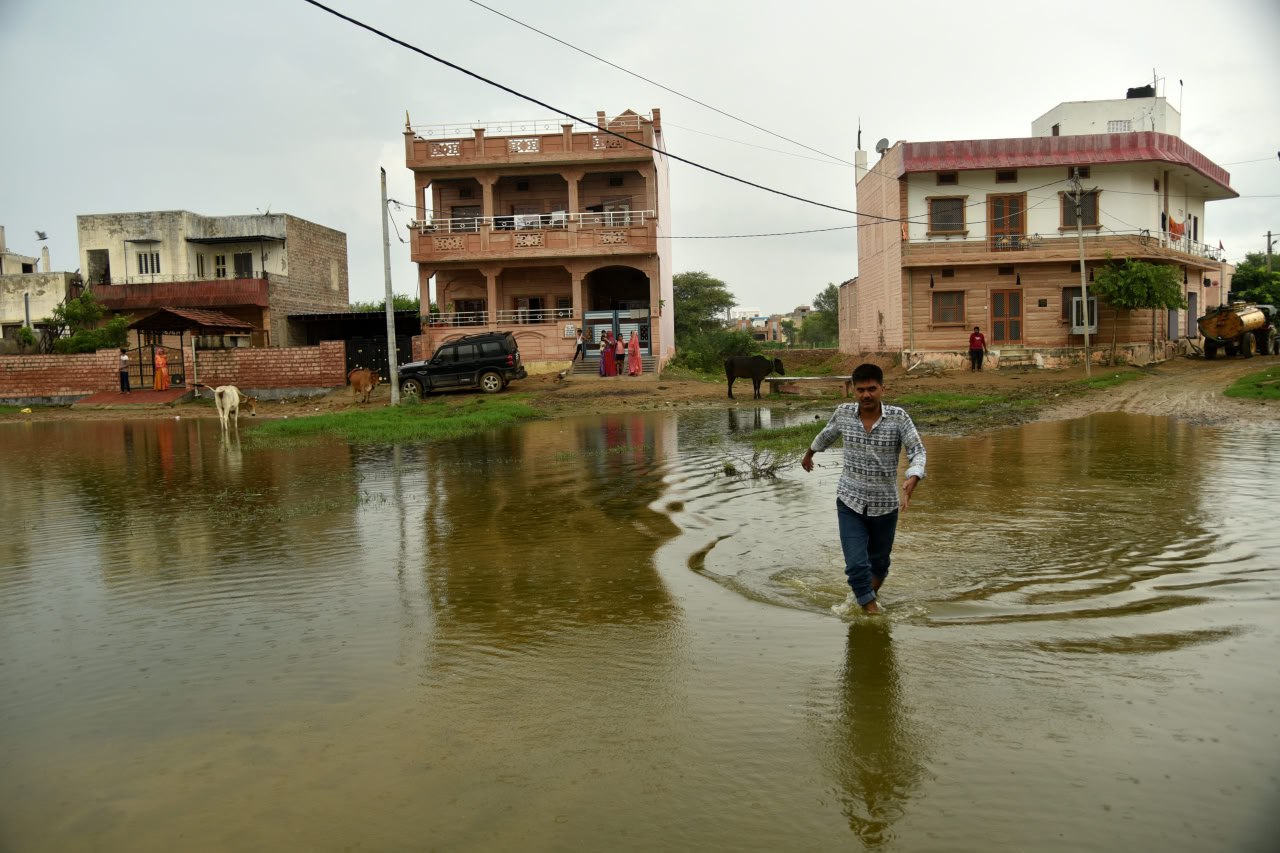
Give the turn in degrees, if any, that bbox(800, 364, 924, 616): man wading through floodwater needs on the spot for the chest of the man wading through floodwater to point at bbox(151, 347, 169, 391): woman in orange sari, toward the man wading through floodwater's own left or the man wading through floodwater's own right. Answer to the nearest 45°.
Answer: approximately 135° to the man wading through floodwater's own right

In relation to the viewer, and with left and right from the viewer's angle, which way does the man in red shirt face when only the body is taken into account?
facing the viewer

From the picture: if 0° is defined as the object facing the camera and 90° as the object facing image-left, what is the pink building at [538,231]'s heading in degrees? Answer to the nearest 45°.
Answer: approximately 0°

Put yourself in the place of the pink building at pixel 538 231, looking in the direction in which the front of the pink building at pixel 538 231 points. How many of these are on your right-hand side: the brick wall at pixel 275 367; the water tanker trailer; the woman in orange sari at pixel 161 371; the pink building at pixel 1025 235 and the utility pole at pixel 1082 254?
2

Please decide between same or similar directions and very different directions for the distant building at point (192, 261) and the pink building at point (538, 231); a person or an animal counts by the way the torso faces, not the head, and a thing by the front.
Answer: same or similar directions

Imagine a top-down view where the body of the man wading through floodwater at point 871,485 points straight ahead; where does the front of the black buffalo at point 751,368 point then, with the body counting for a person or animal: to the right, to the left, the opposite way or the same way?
to the left

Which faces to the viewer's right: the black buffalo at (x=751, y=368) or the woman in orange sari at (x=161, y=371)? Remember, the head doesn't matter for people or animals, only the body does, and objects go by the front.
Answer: the black buffalo

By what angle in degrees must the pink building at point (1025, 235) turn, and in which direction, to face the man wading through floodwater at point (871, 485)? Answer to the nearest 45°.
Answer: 0° — it already faces them

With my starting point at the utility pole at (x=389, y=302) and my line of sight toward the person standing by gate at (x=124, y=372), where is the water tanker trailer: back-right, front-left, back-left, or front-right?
back-right

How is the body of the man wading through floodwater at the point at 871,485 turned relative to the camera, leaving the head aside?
toward the camera

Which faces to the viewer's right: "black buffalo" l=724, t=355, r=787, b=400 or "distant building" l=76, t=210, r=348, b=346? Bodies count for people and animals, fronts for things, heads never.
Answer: the black buffalo

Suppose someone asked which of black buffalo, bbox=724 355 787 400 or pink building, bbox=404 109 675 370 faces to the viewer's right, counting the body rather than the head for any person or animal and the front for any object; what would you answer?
the black buffalo

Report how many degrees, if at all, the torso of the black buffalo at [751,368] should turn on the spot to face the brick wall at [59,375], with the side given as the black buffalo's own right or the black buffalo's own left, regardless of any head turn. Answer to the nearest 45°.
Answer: approximately 180°

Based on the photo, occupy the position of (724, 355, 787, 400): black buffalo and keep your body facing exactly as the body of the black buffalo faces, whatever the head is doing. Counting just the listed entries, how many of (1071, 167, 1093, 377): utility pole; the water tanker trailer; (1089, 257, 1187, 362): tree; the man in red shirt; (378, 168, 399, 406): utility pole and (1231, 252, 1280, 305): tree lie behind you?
1

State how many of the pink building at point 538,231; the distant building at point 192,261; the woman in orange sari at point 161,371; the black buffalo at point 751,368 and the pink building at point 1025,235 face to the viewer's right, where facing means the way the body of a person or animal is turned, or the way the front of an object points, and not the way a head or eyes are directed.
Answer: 1

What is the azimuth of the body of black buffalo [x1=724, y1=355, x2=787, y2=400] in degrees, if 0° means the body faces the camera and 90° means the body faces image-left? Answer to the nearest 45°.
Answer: approximately 270°
